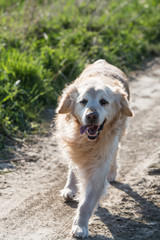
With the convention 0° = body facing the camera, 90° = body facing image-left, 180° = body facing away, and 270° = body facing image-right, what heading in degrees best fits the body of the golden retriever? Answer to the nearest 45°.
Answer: approximately 0°
